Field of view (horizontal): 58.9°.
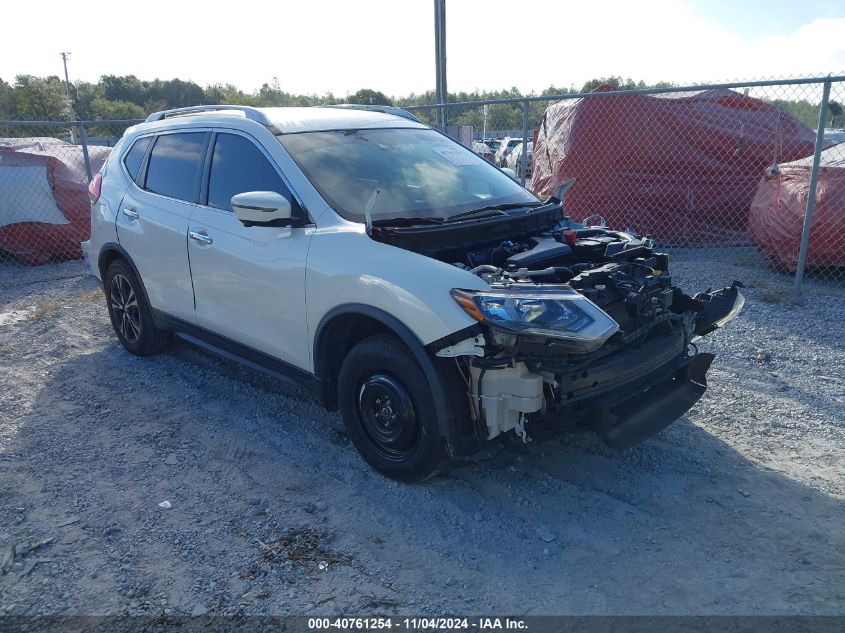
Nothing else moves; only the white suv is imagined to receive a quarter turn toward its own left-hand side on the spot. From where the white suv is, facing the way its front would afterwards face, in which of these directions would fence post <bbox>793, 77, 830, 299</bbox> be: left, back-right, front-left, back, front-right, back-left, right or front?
front

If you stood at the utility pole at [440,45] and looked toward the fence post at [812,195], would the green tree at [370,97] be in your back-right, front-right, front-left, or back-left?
back-left

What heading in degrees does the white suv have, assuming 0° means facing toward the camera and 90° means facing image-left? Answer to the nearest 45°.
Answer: approximately 315°

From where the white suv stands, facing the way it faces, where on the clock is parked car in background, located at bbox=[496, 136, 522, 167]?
The parked car in background is roughly at 8 o'clock from the white suv.

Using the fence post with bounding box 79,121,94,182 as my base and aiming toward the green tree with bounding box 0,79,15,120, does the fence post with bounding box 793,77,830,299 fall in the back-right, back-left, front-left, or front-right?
back-right

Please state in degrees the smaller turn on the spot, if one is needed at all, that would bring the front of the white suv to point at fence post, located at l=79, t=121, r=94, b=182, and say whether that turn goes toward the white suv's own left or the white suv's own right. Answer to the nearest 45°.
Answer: approximately 180°

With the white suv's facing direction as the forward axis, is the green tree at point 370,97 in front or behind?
behind

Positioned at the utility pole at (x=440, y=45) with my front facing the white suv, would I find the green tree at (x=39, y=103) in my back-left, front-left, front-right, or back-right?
back-right

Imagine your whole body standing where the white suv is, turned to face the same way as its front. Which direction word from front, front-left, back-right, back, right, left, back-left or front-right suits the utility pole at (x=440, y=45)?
back-left

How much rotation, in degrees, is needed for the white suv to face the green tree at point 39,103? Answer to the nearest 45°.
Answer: approximately 180°
